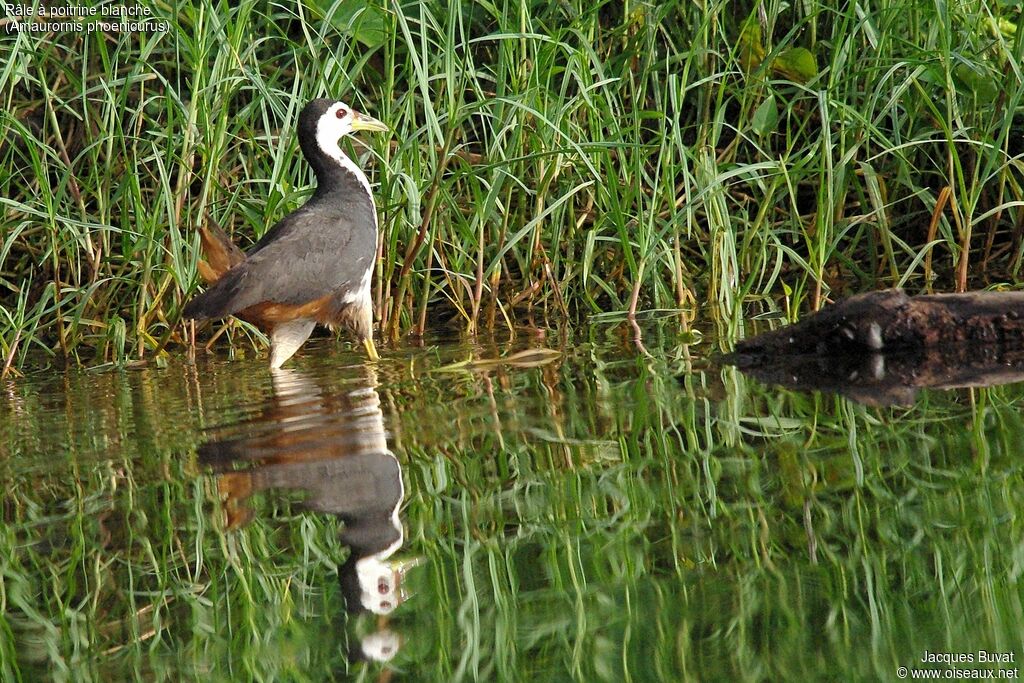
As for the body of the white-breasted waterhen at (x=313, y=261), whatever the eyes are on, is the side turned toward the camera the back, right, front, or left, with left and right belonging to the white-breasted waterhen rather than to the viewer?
right

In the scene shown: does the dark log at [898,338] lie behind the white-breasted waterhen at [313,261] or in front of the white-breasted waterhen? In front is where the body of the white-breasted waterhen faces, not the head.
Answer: in front
